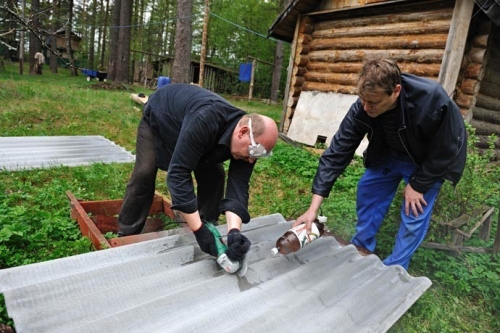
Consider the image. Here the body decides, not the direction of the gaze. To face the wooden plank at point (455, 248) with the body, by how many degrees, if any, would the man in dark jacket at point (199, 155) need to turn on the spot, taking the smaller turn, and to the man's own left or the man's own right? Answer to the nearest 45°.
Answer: approximately 45° to the man's own left

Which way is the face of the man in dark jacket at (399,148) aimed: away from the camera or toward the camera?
toward the camera

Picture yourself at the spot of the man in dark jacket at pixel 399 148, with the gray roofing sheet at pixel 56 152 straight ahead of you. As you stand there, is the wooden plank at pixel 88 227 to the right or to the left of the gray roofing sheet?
left

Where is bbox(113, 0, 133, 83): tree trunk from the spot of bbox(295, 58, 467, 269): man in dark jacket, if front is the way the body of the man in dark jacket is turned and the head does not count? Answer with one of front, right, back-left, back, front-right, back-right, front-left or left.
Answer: right

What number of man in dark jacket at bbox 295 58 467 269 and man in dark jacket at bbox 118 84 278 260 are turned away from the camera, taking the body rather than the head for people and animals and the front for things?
0

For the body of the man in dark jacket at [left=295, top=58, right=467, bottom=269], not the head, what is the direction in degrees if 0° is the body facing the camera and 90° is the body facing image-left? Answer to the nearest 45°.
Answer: approximately 45°

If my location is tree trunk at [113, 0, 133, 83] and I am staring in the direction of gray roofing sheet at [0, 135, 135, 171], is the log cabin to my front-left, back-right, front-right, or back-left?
front-left

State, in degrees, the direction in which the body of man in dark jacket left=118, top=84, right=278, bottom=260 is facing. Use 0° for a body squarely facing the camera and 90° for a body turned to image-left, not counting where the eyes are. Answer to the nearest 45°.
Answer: approximately 315°

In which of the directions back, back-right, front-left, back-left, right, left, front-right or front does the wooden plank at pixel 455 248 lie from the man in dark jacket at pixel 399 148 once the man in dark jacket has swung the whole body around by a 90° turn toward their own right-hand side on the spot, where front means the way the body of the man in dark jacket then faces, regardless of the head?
right

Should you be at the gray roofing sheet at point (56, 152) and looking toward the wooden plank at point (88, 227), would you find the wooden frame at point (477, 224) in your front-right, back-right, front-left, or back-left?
front-left

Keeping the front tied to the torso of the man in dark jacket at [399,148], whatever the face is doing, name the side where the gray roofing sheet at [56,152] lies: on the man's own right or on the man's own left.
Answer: on the man's own right
